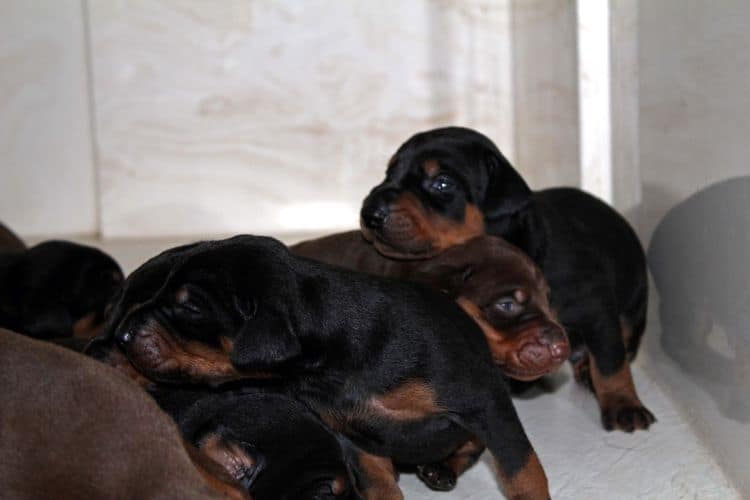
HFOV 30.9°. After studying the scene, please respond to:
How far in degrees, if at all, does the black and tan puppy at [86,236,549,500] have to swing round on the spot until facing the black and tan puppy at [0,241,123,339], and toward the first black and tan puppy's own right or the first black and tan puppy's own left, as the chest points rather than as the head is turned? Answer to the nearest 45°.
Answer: approximately 45° to the first black and tan puppy's own right

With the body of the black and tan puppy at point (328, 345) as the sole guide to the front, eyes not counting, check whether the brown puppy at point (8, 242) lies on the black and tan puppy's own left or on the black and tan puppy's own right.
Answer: on the black and tan puppy's own right

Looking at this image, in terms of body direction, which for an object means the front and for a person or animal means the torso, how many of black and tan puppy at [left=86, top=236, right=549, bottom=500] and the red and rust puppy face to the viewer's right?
1

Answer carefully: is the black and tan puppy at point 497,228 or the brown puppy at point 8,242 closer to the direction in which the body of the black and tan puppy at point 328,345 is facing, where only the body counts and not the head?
the brown puppy

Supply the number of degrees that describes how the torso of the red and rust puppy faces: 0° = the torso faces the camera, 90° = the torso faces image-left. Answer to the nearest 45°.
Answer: approximately 270°

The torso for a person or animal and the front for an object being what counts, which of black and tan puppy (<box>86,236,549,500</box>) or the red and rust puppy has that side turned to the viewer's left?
the black and tan puppy

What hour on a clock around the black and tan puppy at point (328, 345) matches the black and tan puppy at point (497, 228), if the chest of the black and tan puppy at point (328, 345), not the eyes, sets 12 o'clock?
the black and tan puppy at point (497, 228) is roughly at 4 o'clock from the black and tan puppy at point (328, 345).

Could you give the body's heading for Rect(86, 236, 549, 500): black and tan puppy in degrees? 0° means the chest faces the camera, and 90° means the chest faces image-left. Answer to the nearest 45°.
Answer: approximately 90°

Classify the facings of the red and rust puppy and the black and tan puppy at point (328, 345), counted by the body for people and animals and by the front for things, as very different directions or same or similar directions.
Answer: very different directions
